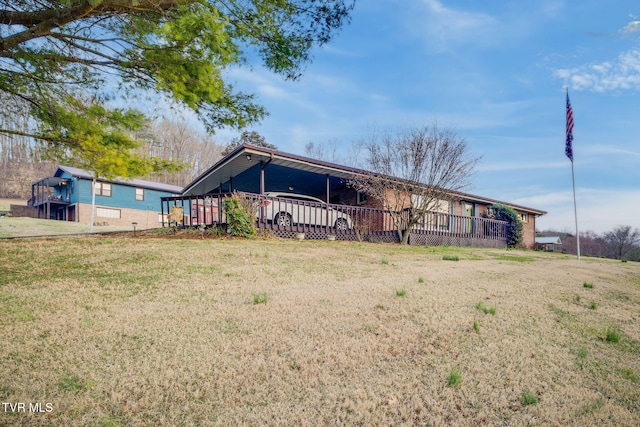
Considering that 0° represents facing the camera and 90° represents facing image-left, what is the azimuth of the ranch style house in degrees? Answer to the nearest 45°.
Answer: approximately 315°

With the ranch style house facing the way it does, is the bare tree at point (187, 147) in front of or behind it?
behind

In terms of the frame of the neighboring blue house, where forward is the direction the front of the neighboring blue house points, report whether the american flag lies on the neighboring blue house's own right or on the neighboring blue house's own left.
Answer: on the neighboring blue house's own left

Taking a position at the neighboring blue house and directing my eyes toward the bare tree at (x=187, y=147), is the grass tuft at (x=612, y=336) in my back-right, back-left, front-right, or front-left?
back-right
